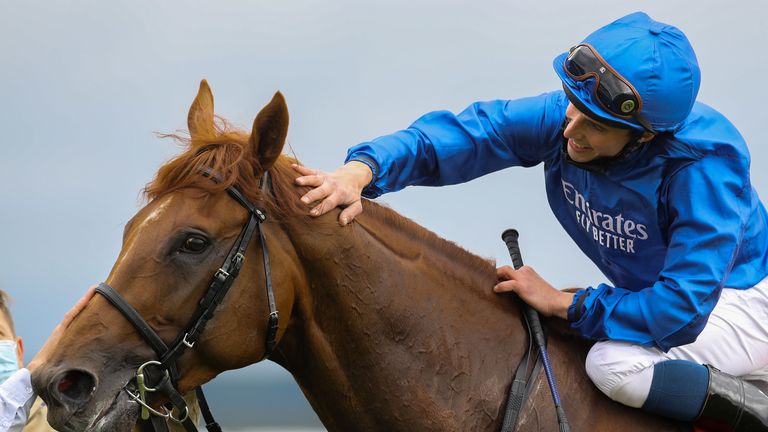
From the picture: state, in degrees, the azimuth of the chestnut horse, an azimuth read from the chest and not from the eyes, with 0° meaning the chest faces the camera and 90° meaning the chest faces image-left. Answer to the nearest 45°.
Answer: approximately 90°

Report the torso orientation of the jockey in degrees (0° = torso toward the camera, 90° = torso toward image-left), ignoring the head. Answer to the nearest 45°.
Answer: approximately 45°
